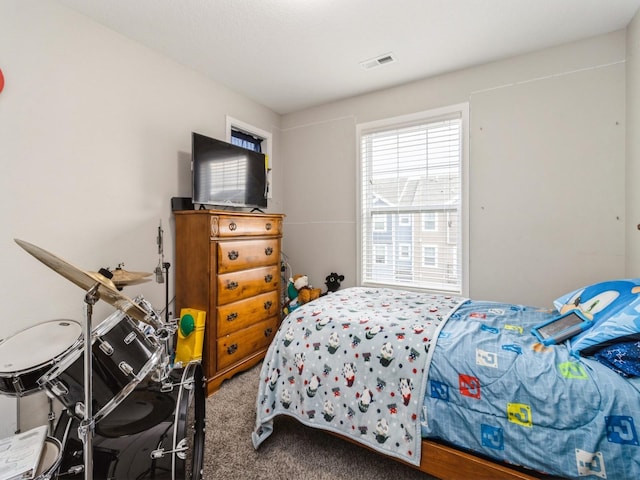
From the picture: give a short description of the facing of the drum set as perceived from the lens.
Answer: facing to the right of the viewer

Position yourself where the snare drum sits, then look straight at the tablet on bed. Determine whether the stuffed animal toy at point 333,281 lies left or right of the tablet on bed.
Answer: left

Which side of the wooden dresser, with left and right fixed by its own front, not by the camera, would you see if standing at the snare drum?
right

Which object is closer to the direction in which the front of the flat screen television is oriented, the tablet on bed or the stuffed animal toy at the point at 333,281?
the tablet on bed

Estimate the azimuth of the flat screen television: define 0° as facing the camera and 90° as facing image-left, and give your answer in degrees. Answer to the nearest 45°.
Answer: approximately 315°

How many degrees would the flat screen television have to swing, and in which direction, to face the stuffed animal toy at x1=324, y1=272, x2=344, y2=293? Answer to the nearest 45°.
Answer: approximately 45° to its left

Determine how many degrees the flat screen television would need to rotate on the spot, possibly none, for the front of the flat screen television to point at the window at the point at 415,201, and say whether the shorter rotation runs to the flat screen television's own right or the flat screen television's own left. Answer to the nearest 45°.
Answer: approximately 45° to the flat screen television's own left

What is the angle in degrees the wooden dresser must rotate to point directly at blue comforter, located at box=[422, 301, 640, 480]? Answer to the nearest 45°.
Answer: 0° — it already faces it

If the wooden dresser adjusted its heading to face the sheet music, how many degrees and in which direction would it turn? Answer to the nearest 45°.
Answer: approximately 90° to its right

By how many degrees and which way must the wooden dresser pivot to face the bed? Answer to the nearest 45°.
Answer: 0° — it already faces it

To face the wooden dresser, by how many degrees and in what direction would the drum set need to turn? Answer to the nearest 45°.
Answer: approximately 45° to its left

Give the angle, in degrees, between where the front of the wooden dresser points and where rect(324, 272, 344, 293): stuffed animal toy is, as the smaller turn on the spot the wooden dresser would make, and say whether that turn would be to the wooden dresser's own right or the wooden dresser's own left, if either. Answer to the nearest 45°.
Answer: approximately 90° to the wooden dresser's own left
